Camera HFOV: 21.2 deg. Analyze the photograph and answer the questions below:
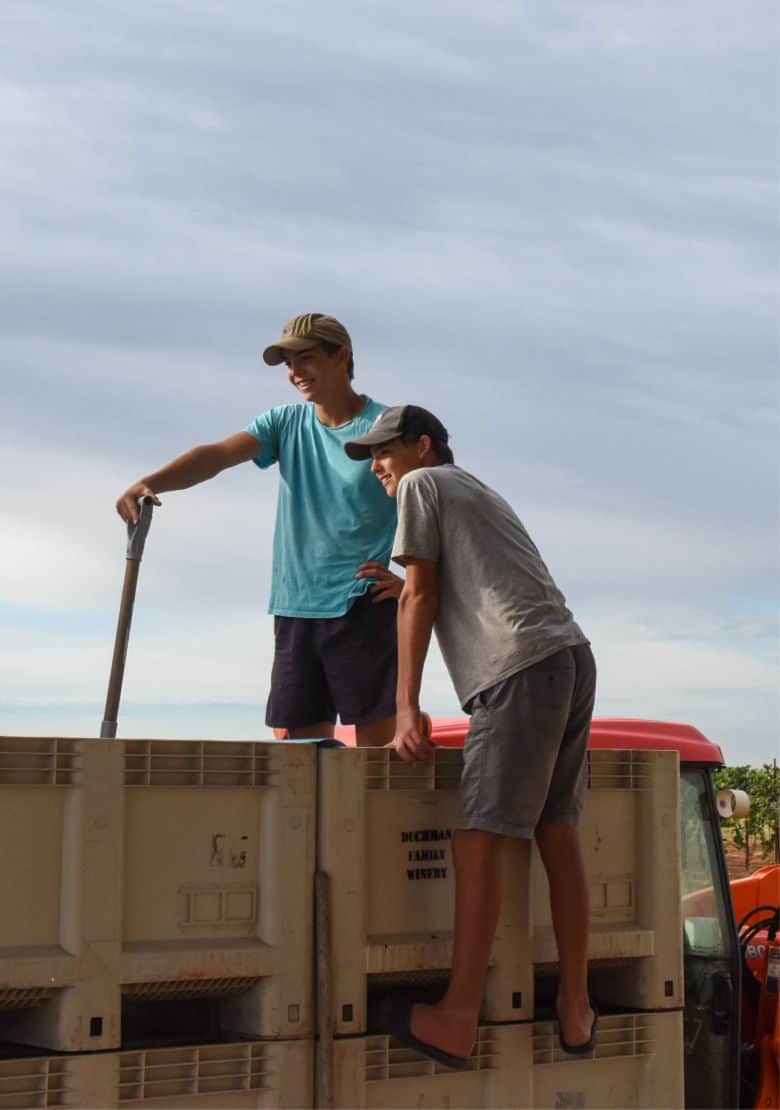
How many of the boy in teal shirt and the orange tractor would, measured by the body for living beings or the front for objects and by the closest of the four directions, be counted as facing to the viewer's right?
1

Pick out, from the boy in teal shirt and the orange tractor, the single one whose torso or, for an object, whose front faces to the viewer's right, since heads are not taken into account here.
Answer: the orange tractor

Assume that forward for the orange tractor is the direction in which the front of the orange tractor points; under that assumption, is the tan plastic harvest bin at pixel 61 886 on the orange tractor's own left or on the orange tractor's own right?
on the orange tractor's own right

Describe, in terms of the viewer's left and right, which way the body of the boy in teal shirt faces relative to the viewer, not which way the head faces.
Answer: facing the viewer and to the left of the viewer

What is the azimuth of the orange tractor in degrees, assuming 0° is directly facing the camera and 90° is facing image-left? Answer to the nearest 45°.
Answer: approximately 270°

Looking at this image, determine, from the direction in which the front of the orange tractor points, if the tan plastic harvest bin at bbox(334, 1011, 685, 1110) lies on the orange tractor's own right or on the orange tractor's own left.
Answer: on the orange tractor's own right
